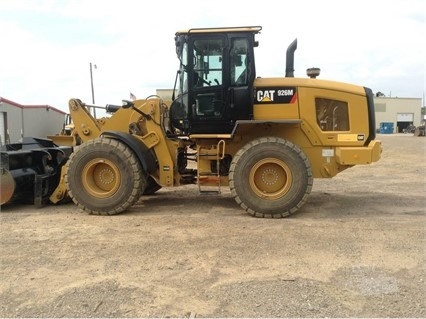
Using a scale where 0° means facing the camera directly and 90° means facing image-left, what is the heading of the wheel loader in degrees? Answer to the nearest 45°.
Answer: approximately 90°

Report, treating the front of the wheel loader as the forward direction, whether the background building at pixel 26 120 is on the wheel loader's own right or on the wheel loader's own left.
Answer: on the wheel loader's own right
